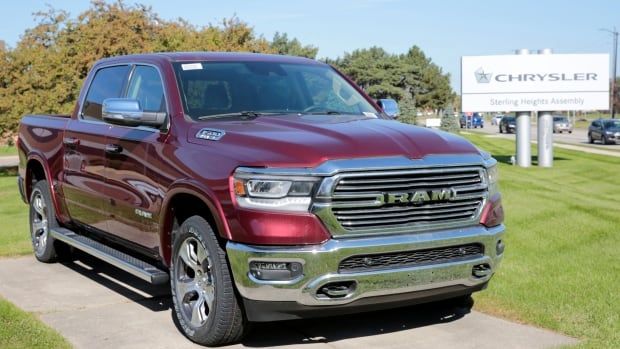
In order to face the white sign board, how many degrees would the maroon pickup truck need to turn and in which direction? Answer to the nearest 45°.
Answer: approximately 90° to its left

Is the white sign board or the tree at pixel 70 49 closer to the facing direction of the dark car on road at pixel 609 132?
the white sign board

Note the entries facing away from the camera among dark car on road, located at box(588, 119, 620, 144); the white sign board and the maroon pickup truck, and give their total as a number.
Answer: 0

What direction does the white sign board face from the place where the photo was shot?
facing the viewer

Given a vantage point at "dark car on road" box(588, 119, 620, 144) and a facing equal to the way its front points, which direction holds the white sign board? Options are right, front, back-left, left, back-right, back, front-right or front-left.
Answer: front-right

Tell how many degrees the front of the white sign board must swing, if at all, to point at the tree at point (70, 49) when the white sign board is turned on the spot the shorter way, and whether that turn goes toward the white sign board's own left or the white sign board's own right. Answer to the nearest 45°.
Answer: approximately 90° to the white sign board's own right

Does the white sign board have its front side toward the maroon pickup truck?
yes

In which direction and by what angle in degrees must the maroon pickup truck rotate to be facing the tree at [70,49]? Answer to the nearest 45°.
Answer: approximately 135° to its left

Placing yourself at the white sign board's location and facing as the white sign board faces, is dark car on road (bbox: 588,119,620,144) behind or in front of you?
behind

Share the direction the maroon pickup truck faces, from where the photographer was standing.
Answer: facing the viewer and to the right of the viewer
